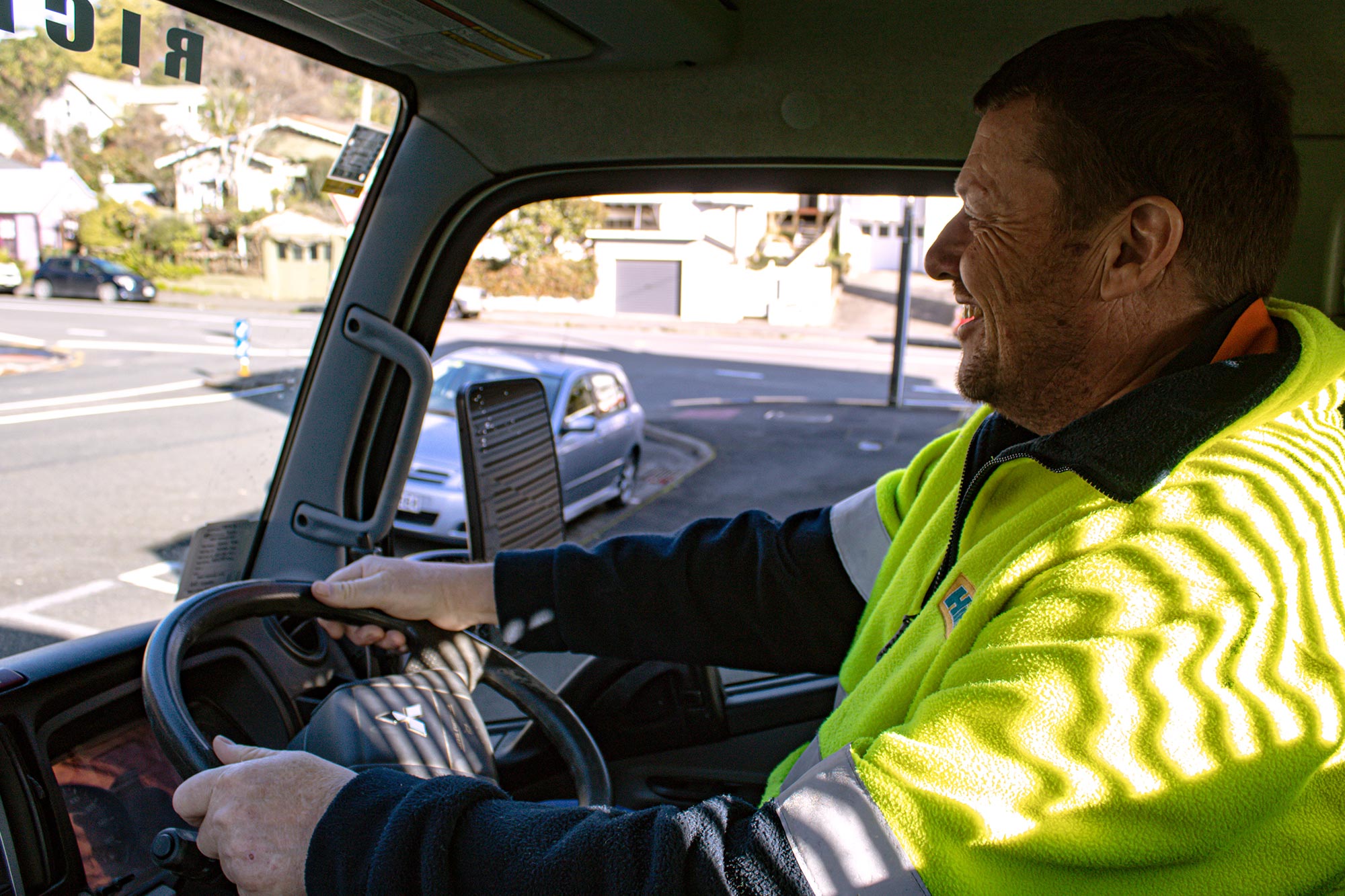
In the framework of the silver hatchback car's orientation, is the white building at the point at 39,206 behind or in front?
in front

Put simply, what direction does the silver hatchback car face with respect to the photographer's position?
facing the viewer and to the left of the viewer

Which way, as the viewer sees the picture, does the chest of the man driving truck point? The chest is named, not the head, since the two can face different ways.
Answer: to the viewer's left

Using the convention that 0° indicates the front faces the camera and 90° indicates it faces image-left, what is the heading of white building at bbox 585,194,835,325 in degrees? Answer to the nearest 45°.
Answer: approximately 0°

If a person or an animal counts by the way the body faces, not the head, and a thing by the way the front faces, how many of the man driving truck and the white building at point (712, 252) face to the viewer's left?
1

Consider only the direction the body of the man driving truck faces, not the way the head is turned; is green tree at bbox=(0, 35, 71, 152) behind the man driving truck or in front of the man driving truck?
in front

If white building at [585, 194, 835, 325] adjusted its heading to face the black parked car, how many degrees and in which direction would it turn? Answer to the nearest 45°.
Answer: approximately 90° to its right
